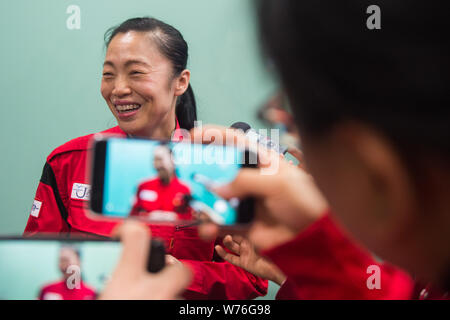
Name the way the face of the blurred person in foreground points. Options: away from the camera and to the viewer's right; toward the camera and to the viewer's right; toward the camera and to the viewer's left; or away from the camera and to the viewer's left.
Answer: away from the camera and to the viewer's left

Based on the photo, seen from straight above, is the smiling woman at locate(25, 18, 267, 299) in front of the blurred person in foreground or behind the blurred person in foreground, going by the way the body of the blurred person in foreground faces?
in front

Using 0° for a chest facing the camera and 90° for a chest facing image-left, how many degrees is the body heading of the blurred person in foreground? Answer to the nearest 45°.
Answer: approximately 135°
